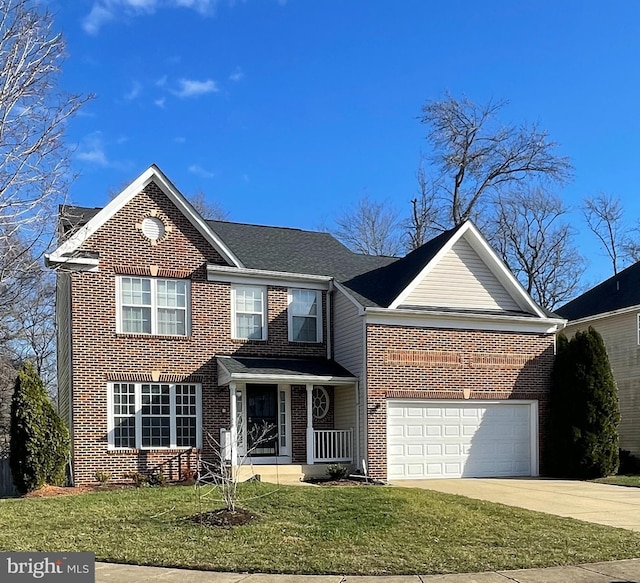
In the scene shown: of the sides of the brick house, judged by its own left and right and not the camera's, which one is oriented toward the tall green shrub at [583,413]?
left

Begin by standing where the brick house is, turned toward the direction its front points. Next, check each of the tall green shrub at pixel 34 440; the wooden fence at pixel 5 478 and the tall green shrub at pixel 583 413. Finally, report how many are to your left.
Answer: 1

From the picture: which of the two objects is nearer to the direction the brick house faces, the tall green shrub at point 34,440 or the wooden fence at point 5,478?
the tall green shrub

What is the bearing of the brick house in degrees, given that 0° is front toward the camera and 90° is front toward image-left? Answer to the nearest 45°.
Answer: approximately 0°
